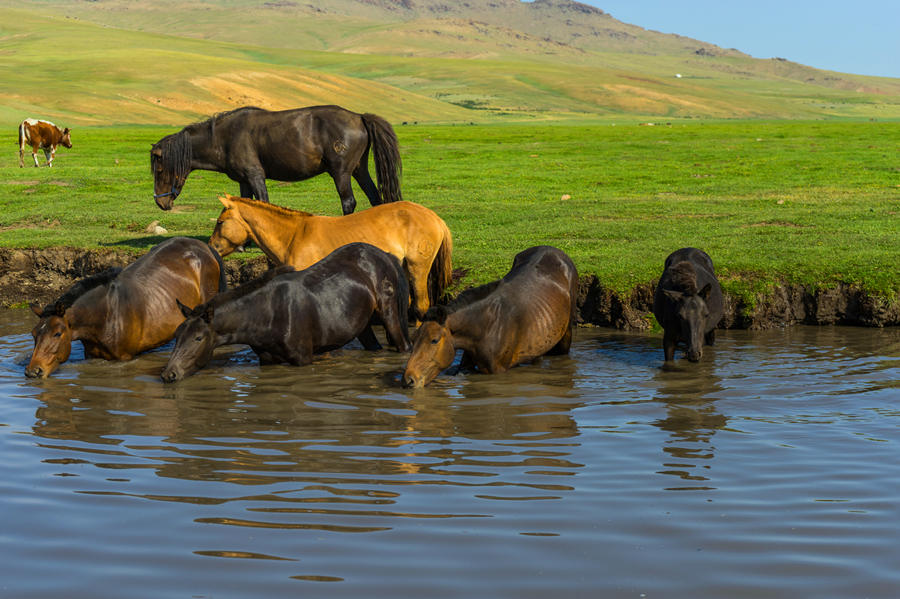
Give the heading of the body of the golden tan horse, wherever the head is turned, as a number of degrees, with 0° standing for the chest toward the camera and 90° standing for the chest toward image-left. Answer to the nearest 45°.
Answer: approximately 90°

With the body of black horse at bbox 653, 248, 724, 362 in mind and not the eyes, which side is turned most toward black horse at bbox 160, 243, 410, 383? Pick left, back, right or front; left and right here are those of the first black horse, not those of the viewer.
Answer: right

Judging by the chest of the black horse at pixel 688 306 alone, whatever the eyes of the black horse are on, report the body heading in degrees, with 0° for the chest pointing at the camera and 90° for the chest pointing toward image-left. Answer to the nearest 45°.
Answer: approximately 0°

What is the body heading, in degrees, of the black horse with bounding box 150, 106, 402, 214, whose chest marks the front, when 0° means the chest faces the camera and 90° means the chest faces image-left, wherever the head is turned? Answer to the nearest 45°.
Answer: approximately 90°

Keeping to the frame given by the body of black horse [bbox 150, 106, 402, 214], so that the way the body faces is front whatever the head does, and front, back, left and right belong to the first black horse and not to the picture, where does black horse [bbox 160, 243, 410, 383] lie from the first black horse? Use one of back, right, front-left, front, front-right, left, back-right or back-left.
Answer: left

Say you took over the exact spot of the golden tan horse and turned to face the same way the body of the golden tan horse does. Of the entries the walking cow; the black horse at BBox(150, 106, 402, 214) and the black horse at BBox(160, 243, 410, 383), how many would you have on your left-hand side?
1

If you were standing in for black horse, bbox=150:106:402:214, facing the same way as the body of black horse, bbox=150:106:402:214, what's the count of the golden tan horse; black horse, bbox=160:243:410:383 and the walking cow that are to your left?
2

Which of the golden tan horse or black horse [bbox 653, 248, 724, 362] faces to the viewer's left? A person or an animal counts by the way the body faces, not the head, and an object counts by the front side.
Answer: the golden tan horse

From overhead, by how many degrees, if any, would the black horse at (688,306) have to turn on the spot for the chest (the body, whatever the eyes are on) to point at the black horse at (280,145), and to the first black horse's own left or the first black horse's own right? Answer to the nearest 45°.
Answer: approximately 135° to the first black horse's own right

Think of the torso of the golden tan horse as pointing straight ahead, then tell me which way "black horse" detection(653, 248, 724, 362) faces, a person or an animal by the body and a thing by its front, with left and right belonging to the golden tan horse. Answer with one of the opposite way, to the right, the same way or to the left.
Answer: to the left

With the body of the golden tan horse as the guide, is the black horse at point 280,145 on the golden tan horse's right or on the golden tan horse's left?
on the golden tan horse's right

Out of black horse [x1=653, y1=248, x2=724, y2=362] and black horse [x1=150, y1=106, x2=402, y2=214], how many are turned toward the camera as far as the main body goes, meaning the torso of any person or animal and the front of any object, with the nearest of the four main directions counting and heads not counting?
1

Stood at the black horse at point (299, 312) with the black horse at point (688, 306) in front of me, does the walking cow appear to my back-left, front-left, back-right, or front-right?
back-left
